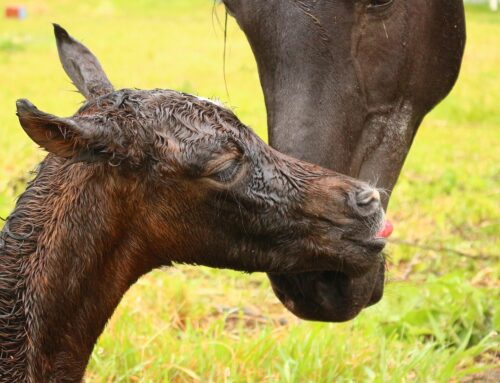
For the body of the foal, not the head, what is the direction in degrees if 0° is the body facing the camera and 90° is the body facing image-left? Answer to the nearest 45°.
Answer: approximately 270°
